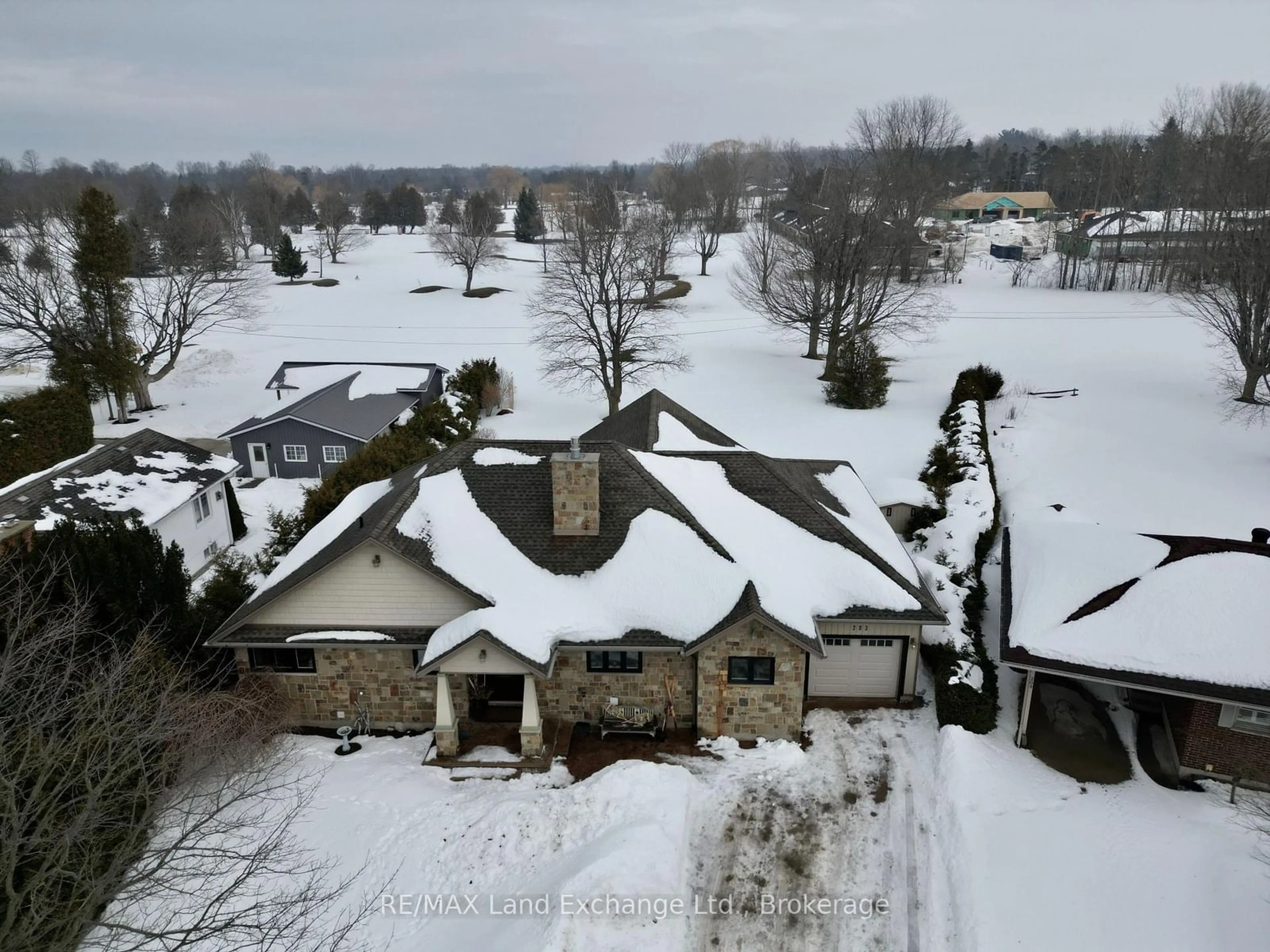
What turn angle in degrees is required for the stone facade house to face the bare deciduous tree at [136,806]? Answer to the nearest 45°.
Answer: approximately 45° to its right

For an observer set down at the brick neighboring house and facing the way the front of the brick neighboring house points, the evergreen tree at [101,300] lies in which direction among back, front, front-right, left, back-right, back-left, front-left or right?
right

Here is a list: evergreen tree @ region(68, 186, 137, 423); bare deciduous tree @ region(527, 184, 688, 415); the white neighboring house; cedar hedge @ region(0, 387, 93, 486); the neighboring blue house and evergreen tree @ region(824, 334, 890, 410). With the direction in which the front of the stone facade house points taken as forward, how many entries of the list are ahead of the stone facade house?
0

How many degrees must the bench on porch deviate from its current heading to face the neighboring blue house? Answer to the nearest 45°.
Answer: approximately 135° to its right

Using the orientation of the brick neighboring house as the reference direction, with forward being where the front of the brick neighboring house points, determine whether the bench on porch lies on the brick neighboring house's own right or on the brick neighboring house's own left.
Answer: on the brick neighboring house's own right

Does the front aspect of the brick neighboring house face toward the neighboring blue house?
no

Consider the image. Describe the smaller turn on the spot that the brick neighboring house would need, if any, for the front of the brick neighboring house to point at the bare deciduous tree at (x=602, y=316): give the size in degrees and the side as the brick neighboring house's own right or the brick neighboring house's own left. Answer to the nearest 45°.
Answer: approximately 135° to the brick neighboring house's own right

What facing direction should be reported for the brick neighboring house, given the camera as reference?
facing the viewer

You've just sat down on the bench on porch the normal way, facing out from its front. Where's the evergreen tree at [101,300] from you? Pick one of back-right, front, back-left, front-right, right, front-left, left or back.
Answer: back-right

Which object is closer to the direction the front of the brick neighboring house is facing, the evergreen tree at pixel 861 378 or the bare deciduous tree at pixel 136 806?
the bare deciduous tree

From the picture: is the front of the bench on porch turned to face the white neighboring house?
no

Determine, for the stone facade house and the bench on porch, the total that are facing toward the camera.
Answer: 2

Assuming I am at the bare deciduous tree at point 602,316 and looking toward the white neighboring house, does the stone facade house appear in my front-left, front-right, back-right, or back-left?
front-left

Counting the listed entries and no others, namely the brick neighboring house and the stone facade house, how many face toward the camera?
2

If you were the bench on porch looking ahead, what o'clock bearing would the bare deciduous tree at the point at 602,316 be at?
The bare deciduous tree is roughly at 6 o'clock from the bench on porch.

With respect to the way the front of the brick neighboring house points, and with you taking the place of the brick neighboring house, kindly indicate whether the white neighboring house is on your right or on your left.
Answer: on your right
